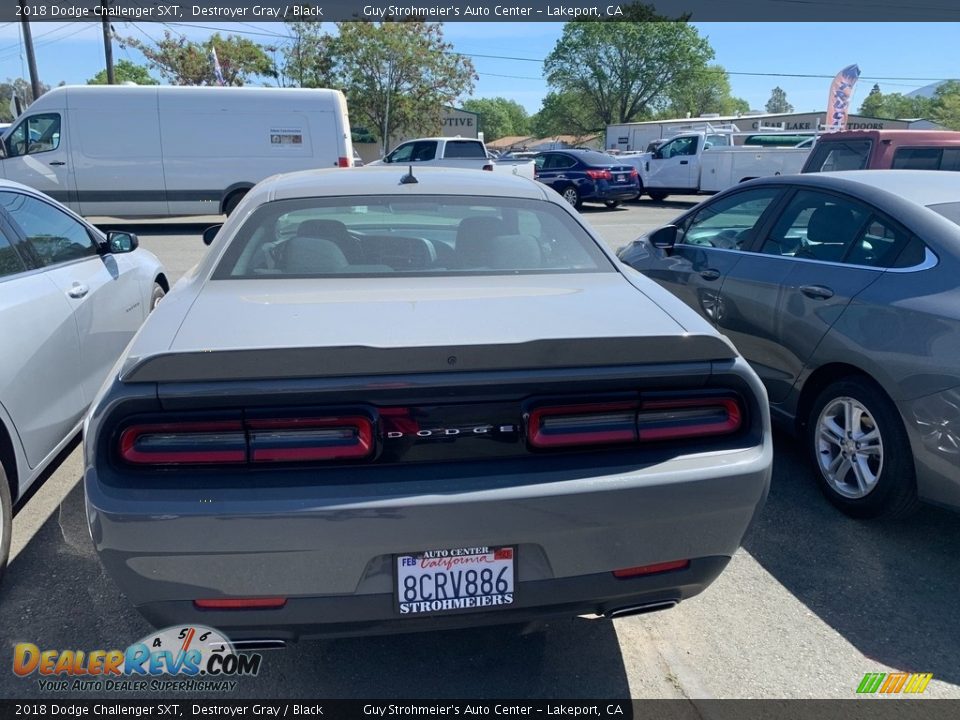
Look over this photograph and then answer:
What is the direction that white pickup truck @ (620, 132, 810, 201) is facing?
to the viewer's left

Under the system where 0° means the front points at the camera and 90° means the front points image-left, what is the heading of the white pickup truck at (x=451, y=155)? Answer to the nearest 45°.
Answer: approximately 90°

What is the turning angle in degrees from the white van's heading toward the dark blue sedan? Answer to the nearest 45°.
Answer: approximately 180°

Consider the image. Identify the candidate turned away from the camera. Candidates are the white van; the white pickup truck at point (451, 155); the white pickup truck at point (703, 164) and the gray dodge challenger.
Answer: the gray dodge challenger

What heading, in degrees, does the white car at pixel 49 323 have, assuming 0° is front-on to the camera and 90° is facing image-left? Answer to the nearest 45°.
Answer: approximately 225°

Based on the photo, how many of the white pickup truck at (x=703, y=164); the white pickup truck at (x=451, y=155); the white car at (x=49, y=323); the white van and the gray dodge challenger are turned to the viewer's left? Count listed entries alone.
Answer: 3

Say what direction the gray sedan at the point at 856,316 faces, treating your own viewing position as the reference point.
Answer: facing away from the viewer and to the left of the viewer

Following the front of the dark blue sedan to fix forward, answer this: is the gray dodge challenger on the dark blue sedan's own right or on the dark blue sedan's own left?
on the dark blue sedan's own left

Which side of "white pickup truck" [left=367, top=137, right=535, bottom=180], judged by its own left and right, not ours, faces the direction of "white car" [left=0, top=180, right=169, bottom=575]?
left

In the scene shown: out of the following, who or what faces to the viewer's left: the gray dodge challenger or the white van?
the white van

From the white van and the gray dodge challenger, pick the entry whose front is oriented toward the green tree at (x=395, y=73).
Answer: the gray dodge challenger

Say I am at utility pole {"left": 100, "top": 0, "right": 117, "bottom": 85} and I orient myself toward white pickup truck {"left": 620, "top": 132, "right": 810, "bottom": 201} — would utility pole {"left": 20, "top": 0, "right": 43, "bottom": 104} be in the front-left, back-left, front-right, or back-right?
back-right

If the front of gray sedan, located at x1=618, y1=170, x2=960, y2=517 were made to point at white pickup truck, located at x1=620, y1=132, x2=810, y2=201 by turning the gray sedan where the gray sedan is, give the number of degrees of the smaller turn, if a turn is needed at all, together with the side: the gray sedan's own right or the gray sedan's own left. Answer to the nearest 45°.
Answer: approximately 45° to the gray sedan's own right

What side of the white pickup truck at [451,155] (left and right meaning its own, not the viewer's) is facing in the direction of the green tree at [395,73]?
right

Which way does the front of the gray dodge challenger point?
away from the camera
